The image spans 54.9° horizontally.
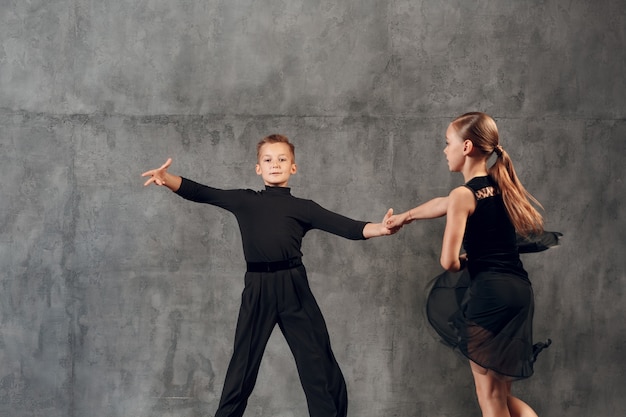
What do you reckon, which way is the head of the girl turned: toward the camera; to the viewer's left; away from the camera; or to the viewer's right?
to the viewer's left

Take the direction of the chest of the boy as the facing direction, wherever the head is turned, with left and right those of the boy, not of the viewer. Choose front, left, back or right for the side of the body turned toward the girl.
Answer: left

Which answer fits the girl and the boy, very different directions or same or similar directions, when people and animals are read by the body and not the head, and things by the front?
very different directions

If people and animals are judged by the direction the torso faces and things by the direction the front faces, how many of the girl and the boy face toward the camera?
1

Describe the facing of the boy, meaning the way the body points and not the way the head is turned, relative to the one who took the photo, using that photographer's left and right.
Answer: facing the viewer

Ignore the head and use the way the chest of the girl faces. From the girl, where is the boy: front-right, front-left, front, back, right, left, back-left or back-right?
front-left

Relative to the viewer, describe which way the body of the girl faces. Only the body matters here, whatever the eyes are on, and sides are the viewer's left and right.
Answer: facing away from the viewer and to the left of the viewer
